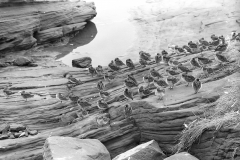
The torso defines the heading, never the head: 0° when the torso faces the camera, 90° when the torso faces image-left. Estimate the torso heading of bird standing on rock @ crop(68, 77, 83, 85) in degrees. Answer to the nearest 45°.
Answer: approximately 90°

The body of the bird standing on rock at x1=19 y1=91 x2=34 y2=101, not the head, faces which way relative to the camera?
to the viewer's left

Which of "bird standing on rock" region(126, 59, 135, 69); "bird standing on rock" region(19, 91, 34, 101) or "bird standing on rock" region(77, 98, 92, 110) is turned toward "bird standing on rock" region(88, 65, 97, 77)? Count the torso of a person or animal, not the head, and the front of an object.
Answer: "bird standing on rock" region(126, 59, 135, 69)

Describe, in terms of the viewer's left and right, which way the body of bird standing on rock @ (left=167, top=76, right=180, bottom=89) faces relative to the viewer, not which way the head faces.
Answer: facing to the left of the viewer

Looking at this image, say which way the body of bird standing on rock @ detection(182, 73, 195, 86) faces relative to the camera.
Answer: to the viewer's left
